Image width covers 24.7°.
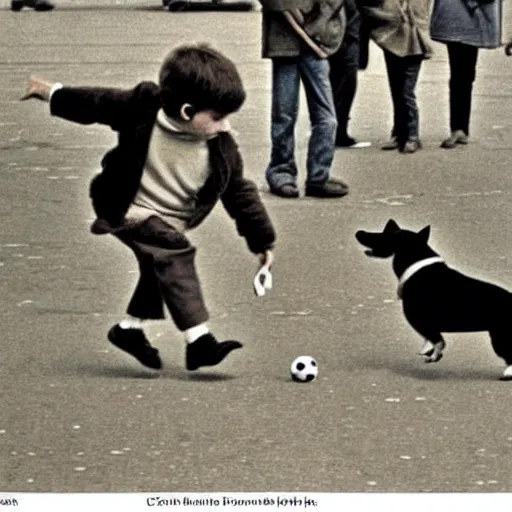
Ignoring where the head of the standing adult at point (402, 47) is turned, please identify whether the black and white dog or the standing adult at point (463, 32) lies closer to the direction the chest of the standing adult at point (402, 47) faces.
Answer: the black and white dog

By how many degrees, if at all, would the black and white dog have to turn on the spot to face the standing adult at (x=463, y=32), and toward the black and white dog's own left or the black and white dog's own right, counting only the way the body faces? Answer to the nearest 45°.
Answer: approximately 90° to the black and white dog's own right

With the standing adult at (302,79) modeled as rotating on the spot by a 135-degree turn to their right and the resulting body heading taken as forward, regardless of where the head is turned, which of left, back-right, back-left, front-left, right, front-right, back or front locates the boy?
left

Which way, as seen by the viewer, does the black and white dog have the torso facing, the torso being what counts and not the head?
to the viewer's left

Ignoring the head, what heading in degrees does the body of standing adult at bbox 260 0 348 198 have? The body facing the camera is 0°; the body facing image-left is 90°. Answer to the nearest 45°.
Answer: approximately 315°

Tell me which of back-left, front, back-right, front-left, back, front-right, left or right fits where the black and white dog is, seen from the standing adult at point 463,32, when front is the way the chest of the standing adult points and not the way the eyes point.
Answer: front-left
